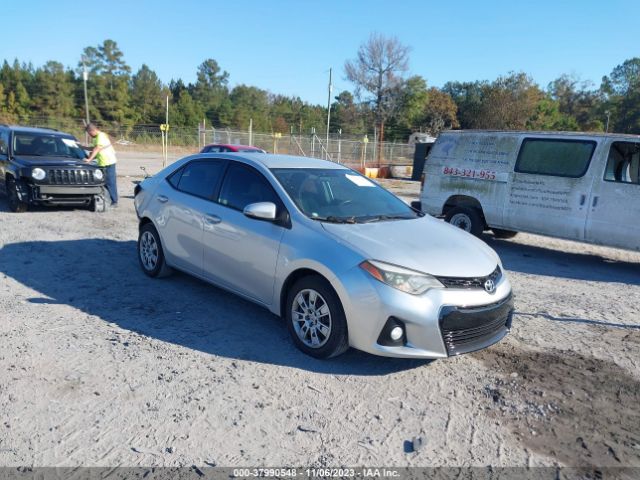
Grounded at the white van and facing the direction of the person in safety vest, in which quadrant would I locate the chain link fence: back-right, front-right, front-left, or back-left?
front-right

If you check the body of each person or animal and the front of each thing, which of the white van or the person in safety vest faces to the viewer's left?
the person in safety vest

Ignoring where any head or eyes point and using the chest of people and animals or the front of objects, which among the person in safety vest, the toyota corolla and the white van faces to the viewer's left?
the person in safety vest

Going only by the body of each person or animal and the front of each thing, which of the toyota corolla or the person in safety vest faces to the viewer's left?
the person in safety vest

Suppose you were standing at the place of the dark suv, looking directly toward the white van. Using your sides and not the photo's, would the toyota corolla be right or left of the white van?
right

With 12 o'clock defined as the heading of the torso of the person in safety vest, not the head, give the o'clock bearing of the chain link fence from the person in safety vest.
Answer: The chain link fence is roughly at 4 o'clock from the person in safety vest.

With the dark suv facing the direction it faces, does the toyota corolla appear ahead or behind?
ahead

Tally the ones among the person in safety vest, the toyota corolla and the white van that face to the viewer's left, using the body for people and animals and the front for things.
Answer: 1

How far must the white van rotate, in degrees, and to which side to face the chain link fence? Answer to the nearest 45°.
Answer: approximately 180°

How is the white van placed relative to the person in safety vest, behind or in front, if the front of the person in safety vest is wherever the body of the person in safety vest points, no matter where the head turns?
behind

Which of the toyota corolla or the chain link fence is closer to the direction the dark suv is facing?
the toyota corolla

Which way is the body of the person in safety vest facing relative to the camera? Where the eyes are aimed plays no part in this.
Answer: to the viewer's left

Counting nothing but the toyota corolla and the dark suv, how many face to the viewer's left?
0

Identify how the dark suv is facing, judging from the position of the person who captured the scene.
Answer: facing the viewer and to the right of the viewer

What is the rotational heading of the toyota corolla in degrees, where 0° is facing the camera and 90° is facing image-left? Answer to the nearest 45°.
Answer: approximately 315°
